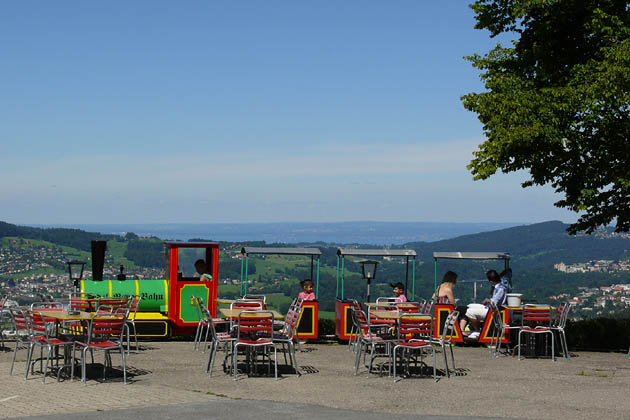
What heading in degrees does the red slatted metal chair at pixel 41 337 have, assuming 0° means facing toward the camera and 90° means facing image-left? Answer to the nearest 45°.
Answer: approximately 225°

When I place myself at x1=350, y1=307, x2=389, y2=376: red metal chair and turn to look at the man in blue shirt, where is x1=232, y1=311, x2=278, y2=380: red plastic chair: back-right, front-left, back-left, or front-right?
back-left

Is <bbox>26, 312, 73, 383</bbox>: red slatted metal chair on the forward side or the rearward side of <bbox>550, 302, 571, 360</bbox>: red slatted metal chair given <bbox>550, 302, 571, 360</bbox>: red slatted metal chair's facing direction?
on the forward side

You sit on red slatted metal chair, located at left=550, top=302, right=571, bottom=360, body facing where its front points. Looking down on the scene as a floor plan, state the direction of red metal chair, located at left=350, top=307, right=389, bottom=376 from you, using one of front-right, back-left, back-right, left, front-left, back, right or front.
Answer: front-left

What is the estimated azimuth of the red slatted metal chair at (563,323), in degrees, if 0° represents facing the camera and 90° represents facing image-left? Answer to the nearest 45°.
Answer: approximately 90°

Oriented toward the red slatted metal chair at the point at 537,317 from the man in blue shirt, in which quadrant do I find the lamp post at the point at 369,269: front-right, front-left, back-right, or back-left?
back-right

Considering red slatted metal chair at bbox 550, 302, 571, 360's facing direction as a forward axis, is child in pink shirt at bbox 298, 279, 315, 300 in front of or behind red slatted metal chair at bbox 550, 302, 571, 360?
in front

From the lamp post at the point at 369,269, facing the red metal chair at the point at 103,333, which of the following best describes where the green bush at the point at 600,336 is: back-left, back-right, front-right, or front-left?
back-left

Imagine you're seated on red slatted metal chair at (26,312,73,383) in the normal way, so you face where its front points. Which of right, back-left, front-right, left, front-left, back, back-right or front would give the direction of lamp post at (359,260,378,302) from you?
front

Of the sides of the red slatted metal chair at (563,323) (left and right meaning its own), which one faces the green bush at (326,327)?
front

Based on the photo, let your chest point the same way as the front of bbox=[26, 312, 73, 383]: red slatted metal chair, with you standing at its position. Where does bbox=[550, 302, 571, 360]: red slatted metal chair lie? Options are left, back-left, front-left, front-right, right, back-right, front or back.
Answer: front-right

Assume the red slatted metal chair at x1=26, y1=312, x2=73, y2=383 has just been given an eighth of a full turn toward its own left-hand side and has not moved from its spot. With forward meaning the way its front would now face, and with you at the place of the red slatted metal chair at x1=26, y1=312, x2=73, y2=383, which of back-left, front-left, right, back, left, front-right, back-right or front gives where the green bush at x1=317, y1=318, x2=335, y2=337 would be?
front-right
